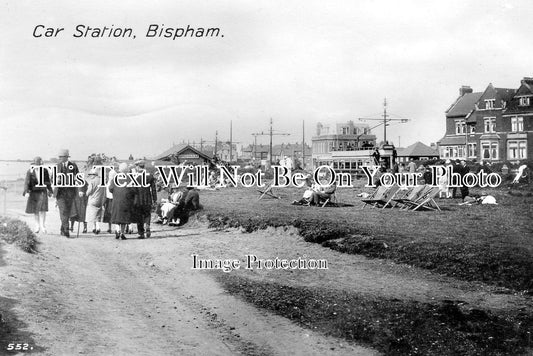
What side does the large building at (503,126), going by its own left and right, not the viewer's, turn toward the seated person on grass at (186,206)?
front

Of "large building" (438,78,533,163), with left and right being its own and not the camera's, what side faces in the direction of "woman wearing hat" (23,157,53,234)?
front

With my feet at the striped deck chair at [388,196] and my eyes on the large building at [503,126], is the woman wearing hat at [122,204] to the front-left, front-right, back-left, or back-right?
back-left

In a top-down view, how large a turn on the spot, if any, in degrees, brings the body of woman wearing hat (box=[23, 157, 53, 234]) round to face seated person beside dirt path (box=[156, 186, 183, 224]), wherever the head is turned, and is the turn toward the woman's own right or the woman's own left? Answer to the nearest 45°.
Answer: approximately 135° to the woman's own left

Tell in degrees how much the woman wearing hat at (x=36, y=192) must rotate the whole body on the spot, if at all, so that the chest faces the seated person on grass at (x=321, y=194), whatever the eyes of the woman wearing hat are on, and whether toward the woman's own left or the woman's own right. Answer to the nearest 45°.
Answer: approximately 90° to the woman's own left

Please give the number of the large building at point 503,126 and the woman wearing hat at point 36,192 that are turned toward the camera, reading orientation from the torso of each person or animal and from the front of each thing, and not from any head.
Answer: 2

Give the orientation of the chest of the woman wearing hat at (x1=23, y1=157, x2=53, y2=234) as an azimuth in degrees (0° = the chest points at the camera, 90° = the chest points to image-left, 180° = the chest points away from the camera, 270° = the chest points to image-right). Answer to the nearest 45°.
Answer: approximately 0°
